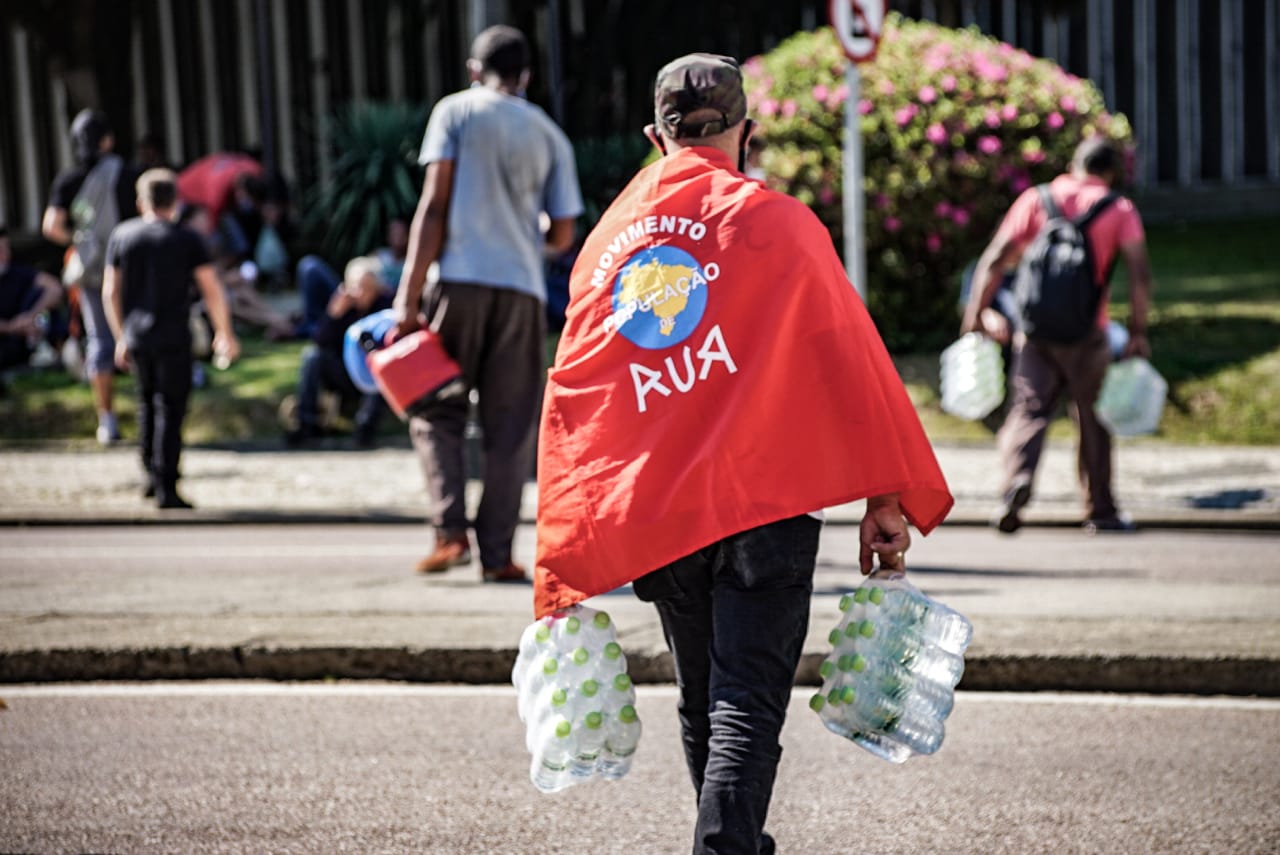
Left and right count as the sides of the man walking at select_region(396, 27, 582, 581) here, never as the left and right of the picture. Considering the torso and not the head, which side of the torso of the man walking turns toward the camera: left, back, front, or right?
back

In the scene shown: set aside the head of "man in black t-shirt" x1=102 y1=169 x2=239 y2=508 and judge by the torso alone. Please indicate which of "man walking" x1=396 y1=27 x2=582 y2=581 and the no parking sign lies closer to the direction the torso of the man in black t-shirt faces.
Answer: the no parking sign

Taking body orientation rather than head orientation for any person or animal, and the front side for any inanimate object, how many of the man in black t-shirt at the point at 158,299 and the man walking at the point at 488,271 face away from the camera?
2

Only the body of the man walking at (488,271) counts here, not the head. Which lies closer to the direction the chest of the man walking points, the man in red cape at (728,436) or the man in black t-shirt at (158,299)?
the man in black t-shirt

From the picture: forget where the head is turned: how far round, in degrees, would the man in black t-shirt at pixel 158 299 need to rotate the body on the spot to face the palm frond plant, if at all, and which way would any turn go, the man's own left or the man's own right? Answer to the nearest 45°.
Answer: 0° — they already face it

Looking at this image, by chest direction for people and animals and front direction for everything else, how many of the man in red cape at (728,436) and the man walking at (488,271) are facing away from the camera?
2

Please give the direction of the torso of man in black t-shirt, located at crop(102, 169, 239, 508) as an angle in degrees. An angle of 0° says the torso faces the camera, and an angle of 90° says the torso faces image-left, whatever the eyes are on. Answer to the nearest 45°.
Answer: approximately 180°

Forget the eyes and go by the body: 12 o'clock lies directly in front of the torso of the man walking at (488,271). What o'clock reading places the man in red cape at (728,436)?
The man in red cape is roughly at 6 o'clock from the man walking.

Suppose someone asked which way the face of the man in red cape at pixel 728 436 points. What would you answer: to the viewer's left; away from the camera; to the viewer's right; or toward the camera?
away from the camera

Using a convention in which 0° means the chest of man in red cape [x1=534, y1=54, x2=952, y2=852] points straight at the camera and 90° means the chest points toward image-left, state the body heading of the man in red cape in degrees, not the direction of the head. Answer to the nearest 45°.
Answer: approximately 180°
